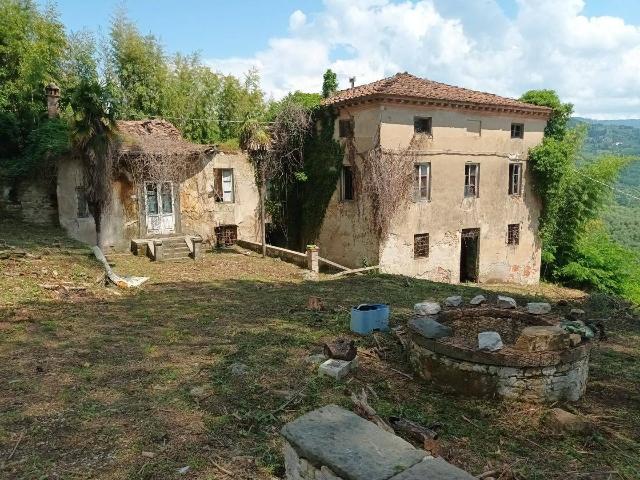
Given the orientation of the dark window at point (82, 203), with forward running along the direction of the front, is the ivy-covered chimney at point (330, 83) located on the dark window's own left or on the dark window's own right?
on the dark window's own left

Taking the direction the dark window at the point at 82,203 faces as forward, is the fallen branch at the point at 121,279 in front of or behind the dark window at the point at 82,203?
in front

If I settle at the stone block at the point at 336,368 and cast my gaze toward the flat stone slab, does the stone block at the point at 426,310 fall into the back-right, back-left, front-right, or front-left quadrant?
back-left

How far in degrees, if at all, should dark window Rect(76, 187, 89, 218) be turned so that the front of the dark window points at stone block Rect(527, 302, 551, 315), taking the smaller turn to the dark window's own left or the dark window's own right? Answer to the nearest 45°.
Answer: approximately 45° to the dark window's own left

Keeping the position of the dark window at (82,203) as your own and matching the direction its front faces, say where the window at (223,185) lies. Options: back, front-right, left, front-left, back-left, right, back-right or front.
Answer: left

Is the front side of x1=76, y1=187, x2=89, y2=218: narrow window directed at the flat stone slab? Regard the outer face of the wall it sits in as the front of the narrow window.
yes

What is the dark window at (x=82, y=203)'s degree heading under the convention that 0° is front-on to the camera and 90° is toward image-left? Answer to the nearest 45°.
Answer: approximately 0°

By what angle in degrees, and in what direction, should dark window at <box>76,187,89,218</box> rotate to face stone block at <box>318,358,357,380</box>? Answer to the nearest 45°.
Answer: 0° — it already faces it
